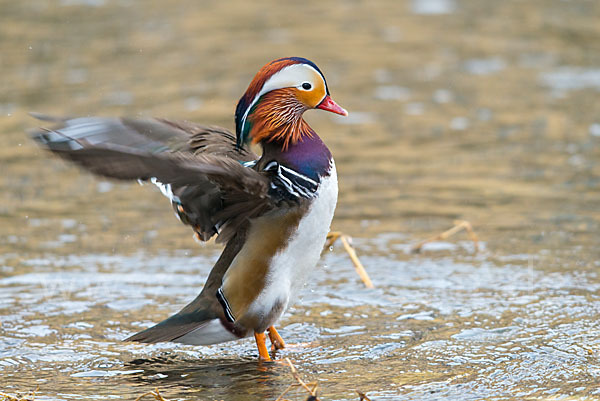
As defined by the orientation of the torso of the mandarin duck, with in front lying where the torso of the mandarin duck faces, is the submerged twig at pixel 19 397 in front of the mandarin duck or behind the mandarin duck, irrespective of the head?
behind

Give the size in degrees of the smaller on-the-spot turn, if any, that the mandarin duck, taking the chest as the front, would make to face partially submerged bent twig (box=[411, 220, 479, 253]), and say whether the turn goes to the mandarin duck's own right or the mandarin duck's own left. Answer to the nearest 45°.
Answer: approximately 45° to the mandarin duck's own left

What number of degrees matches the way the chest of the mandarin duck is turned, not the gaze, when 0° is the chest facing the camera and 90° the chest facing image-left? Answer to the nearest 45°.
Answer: approximately 270°

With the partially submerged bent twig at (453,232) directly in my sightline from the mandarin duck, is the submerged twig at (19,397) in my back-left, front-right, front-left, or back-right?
back-left

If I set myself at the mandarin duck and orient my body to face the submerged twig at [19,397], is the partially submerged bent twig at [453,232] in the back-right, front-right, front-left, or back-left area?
back-right
